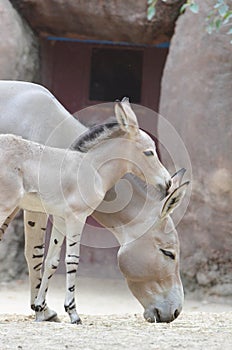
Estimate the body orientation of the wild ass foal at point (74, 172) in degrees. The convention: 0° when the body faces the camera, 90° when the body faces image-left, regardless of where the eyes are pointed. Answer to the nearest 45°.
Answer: approximately 270°
